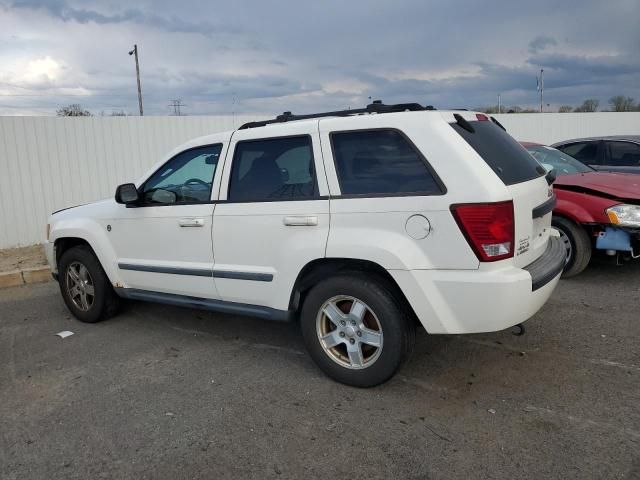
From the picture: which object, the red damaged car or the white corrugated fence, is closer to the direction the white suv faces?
the white corrugated fence

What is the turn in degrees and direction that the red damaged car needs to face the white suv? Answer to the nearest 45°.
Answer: approximately 90° to its right

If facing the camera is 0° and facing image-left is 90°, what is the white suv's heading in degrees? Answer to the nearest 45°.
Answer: approximately 135°

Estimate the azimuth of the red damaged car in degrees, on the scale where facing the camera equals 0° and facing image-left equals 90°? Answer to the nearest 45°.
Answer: approximately 315°

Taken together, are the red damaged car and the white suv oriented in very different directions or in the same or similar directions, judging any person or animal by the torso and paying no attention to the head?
very different directions
